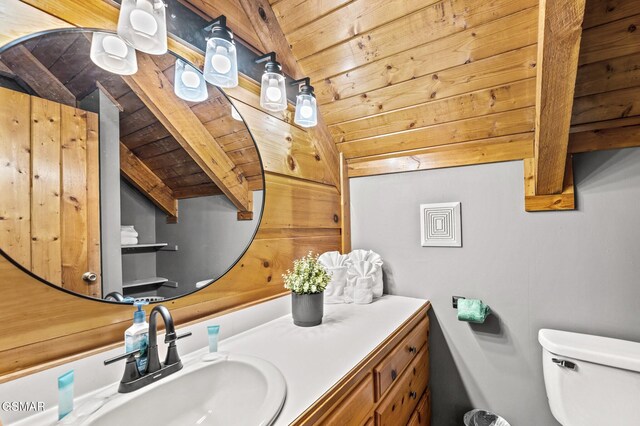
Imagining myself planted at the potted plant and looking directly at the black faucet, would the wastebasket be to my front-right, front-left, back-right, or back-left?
back-left

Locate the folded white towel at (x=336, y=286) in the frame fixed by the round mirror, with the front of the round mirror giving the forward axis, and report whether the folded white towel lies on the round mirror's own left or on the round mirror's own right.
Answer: on the round mirror's own left

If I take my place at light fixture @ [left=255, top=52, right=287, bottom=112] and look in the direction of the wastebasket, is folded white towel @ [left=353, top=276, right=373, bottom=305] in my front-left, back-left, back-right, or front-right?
front-left

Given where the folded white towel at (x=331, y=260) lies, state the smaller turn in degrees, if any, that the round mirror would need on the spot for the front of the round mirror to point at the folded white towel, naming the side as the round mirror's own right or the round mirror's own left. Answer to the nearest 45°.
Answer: approximately 45° to the round mirror's own left

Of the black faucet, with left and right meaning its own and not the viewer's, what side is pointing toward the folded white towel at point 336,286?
left

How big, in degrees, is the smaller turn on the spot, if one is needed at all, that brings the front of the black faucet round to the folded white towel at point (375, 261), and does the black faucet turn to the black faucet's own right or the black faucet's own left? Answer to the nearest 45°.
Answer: approximately 45° to the black faucet's own left

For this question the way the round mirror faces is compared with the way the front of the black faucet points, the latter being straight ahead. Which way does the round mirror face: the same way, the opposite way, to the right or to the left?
the same way

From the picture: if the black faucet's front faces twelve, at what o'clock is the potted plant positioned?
The potted plant is roughly at 10 o'clock from the black faucet.

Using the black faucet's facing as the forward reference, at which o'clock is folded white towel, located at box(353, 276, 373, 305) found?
The folded white towel is roughly at 10 o'clock from the black faucet.

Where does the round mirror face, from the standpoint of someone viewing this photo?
facing the viewer and to the right of the viewer

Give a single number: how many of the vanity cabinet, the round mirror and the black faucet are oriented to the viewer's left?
0
